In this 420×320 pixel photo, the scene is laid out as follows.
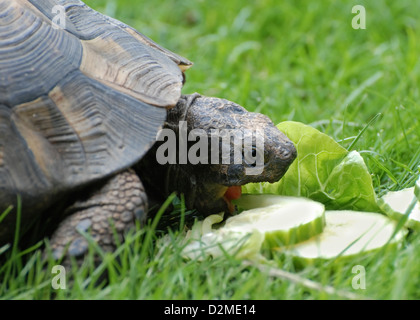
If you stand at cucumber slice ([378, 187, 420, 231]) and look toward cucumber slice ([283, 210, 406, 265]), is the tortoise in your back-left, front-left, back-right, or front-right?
front-right

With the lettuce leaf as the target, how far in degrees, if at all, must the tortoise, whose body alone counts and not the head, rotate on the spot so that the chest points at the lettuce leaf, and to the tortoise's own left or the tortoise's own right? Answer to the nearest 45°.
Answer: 0° — it already faces it

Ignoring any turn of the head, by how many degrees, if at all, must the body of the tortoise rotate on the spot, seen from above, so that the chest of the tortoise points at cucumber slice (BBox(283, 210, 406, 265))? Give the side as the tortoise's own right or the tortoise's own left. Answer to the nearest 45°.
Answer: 0° — it already faces it

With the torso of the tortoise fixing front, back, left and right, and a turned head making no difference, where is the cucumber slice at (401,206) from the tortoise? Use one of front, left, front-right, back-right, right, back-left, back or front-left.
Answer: front

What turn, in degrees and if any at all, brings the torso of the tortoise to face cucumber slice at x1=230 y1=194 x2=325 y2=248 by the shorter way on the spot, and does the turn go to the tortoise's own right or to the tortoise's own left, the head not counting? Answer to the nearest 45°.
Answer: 0° — it already faces it

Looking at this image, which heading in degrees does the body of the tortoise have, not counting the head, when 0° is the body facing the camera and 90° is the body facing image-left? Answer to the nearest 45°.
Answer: approximately 270°
